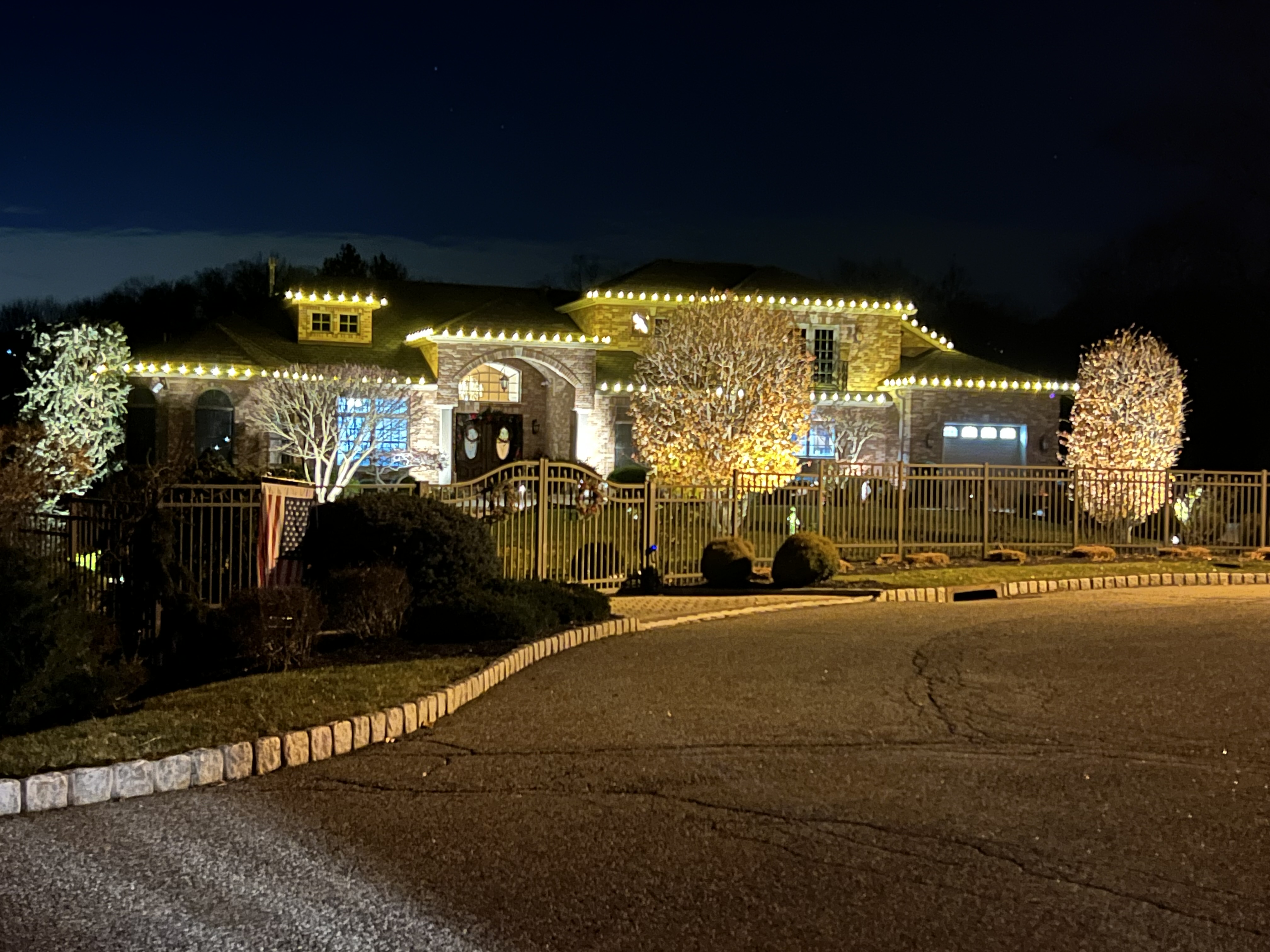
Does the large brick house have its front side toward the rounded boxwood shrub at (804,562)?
yes

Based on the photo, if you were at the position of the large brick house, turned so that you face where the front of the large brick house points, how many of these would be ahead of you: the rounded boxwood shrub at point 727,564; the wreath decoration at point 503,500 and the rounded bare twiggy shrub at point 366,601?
3

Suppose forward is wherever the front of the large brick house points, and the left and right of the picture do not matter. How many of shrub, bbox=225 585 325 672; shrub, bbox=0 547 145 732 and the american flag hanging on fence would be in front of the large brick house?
3

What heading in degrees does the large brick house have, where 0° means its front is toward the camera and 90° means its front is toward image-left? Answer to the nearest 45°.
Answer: approximately 0°

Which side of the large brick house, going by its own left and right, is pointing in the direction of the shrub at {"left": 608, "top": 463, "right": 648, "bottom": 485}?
front

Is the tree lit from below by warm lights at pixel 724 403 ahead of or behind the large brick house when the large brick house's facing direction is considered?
ahead

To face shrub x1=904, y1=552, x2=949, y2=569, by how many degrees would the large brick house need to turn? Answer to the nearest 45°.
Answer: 0° — it already faces it

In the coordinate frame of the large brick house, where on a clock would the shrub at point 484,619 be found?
The shrub is roughly at 12 o'clock from the large brick house.

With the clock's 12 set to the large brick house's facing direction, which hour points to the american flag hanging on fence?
The american flag hanging on fence is roughly at 12 o'clock from the large brick house.

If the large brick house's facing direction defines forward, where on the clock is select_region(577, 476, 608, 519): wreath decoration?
The wreath decoration is roughly at 12 o'clock from the large brick house.

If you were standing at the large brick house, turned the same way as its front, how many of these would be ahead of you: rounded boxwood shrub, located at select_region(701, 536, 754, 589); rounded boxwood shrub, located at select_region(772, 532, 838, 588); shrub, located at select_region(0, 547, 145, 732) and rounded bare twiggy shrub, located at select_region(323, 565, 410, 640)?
4

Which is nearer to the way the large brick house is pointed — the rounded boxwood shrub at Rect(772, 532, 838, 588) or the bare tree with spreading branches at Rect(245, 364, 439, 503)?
the rounded boxwood shrub

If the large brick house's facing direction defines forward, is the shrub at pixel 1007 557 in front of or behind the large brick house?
in front

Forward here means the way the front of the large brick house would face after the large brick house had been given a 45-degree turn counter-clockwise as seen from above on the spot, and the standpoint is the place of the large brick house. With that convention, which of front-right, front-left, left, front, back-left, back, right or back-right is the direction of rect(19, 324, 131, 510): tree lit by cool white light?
right

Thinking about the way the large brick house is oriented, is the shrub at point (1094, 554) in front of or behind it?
in front

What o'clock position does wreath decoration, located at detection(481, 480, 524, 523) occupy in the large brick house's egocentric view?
The wreath decoration is roughly at 12 o'clock from the large brick house.
